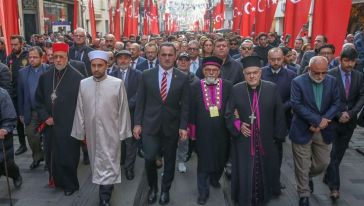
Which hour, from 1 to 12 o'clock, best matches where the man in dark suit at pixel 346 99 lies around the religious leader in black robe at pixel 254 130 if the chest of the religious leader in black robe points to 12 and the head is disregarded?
The man in dark suit is roughly at 8 o'clock from the religious leader in black robe.

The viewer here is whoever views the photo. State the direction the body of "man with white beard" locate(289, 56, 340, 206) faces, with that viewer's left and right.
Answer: facing the viewer

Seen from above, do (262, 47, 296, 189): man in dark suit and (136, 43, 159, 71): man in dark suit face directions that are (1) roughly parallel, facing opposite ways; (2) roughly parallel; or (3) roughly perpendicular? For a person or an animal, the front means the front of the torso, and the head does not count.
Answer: roughly parallel

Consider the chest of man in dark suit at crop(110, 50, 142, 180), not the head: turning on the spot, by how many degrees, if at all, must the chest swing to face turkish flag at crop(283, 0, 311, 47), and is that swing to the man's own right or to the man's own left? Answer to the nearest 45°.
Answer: approximately 135° to the man's own left

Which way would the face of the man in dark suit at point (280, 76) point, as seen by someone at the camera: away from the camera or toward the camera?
toward the camera

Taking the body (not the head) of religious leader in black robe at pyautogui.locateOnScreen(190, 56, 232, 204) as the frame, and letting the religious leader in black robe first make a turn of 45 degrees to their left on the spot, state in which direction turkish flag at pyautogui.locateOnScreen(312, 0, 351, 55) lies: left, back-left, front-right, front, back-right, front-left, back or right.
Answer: left

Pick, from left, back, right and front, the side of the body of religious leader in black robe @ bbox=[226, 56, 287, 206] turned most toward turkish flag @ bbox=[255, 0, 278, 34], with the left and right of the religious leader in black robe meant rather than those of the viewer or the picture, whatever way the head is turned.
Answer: back

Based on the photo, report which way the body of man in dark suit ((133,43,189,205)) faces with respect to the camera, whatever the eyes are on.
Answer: toward the camera

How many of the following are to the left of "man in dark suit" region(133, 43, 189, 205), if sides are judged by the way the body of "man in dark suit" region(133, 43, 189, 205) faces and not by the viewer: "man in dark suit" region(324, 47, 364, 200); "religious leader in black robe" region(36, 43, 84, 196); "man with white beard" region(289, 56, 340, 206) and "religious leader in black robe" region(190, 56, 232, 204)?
3

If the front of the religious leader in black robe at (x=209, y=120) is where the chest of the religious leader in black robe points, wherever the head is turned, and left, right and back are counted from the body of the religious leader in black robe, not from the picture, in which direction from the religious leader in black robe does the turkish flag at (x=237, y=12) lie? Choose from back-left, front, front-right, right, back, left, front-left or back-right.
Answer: back

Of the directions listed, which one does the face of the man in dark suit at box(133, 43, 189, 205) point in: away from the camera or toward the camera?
toward the camera

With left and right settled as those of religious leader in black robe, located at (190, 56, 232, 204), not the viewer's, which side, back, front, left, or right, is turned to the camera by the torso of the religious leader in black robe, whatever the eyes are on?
front

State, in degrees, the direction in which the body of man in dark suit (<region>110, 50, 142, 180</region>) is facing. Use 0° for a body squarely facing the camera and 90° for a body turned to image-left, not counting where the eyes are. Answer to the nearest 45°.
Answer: approximately 0°

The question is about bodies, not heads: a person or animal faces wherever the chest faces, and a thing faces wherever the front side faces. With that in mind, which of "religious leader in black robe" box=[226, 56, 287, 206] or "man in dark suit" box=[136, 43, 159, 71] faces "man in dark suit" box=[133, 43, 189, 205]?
"man in dark suit" box=[136, 43, 159, 71]

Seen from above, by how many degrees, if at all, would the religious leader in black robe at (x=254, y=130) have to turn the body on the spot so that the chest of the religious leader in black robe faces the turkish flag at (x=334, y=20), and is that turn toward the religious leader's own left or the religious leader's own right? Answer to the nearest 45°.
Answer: approximately 135° to the religious leader's own left

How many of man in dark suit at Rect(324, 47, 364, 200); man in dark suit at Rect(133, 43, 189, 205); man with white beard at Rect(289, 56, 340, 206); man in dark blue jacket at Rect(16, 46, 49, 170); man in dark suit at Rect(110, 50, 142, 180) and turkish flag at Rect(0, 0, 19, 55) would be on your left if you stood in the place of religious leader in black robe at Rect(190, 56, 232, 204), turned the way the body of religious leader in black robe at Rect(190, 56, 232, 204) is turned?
2

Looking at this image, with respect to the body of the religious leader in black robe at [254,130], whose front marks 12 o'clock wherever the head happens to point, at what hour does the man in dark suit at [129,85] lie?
The man in dark suit is roughly at 4 o'clock from the religious leader in black robe.

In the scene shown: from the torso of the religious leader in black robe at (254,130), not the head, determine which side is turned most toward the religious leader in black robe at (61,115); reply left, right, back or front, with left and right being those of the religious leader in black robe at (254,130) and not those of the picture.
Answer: right

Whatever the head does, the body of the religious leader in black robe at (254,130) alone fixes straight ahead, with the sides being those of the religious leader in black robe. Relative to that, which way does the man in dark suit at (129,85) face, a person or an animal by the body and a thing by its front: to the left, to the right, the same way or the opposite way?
the same way

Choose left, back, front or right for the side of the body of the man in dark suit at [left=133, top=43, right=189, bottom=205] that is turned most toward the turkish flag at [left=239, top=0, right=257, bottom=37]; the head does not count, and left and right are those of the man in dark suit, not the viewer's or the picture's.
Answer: back
